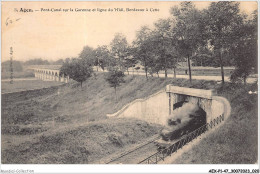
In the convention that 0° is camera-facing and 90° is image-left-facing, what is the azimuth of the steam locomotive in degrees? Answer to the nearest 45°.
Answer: approximately 45°
